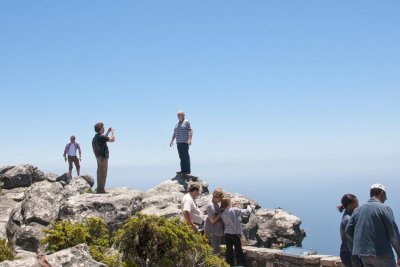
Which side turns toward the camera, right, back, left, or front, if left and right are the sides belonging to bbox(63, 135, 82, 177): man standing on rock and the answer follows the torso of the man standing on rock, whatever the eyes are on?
front

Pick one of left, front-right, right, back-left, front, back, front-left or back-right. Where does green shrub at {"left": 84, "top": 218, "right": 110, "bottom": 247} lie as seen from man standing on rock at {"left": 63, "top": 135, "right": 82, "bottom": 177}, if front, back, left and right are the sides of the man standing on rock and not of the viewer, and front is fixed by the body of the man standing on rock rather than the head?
front

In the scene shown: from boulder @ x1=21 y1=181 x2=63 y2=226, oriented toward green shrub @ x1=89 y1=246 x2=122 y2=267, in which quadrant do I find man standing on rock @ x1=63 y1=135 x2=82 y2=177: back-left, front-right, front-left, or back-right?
back-left

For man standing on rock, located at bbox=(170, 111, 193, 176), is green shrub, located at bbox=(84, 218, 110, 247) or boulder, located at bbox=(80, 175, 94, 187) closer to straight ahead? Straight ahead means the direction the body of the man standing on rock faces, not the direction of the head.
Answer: the green shrub

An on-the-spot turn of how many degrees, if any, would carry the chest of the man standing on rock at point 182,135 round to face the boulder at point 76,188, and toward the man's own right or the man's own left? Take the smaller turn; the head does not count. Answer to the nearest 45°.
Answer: approximately 45° to the man's own right

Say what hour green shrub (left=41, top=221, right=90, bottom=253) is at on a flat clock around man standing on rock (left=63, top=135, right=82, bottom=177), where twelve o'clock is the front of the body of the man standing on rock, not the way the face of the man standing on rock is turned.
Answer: The green shrub is roughly at 12 o'clock from the man standing on rock.

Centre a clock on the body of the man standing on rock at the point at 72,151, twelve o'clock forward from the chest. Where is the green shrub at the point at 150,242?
The green shrub is roughly at 12 o'clock from the man standing on rock.

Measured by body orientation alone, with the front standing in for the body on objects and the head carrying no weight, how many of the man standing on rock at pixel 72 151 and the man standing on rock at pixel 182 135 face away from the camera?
0

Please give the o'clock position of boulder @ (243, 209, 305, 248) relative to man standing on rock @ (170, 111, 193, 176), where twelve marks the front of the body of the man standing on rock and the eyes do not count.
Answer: The boulder is roughly at 9 o'clock from the man standing on rock.

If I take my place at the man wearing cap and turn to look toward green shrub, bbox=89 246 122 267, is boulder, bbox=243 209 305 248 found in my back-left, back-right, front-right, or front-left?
front-right

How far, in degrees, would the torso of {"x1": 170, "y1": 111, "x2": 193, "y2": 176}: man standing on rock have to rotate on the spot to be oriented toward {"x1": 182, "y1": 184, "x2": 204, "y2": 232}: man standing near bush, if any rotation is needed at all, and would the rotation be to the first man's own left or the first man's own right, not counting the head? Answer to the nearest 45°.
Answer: approximately 45° to the first man's own left

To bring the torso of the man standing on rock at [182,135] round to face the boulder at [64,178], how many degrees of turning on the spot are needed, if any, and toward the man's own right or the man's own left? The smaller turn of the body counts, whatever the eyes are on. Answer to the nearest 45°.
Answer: approximately 90° to the man's own right

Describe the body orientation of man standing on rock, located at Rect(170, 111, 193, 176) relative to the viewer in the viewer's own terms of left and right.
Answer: facing the viewer and to the left of the viewer

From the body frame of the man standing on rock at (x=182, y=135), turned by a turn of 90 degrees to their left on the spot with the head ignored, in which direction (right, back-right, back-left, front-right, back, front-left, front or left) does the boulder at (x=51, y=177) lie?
back

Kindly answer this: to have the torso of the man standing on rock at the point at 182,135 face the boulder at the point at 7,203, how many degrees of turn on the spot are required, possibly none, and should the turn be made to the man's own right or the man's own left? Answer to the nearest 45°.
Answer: approximately 45° to the man's own right
